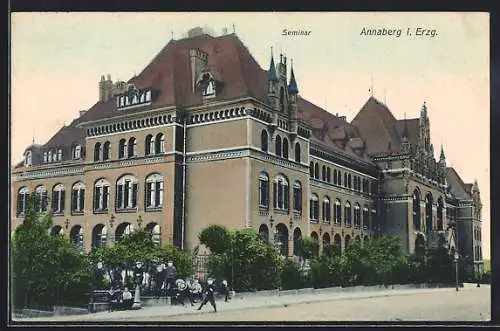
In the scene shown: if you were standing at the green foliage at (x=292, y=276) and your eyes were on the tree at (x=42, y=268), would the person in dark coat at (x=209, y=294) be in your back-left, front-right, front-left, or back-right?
front-left
